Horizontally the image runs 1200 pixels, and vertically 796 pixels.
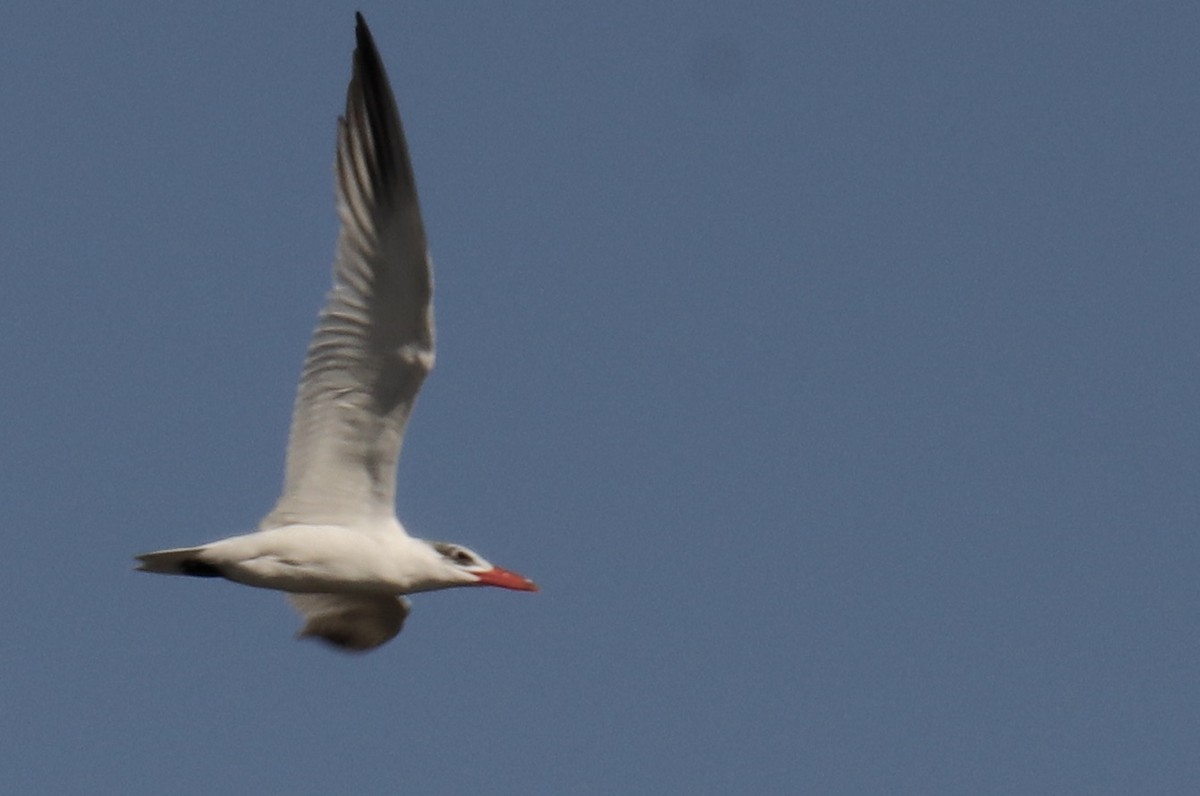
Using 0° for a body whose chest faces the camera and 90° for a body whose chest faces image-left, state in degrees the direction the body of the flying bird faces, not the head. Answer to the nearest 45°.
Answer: approximately 270°
